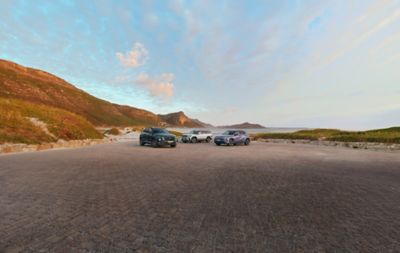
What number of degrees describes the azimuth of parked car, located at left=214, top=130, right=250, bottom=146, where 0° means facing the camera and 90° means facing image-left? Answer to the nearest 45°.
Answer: approximately 45°

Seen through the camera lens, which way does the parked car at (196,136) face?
facing the viewer and to the left of the viewer

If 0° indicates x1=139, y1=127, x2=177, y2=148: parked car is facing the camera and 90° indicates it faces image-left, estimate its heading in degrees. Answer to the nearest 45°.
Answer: approximately 315°

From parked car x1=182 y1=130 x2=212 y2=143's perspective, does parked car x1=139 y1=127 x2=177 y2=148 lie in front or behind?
in front

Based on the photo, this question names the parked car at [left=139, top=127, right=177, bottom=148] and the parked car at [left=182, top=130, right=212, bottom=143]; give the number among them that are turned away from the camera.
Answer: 0

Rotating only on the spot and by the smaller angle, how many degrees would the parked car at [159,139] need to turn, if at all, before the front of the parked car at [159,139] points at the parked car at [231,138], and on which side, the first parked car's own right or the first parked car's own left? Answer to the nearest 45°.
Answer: approximately 45° to the first parked car's own left

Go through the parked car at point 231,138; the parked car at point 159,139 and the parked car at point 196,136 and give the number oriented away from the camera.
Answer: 0

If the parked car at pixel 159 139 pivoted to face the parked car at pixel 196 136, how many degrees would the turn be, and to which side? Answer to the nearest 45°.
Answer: approximately 90° to its left

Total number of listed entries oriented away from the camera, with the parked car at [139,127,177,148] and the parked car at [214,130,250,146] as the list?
0

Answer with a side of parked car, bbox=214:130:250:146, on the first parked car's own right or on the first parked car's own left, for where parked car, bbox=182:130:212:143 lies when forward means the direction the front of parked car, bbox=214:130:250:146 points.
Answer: on the first parked car's own right
